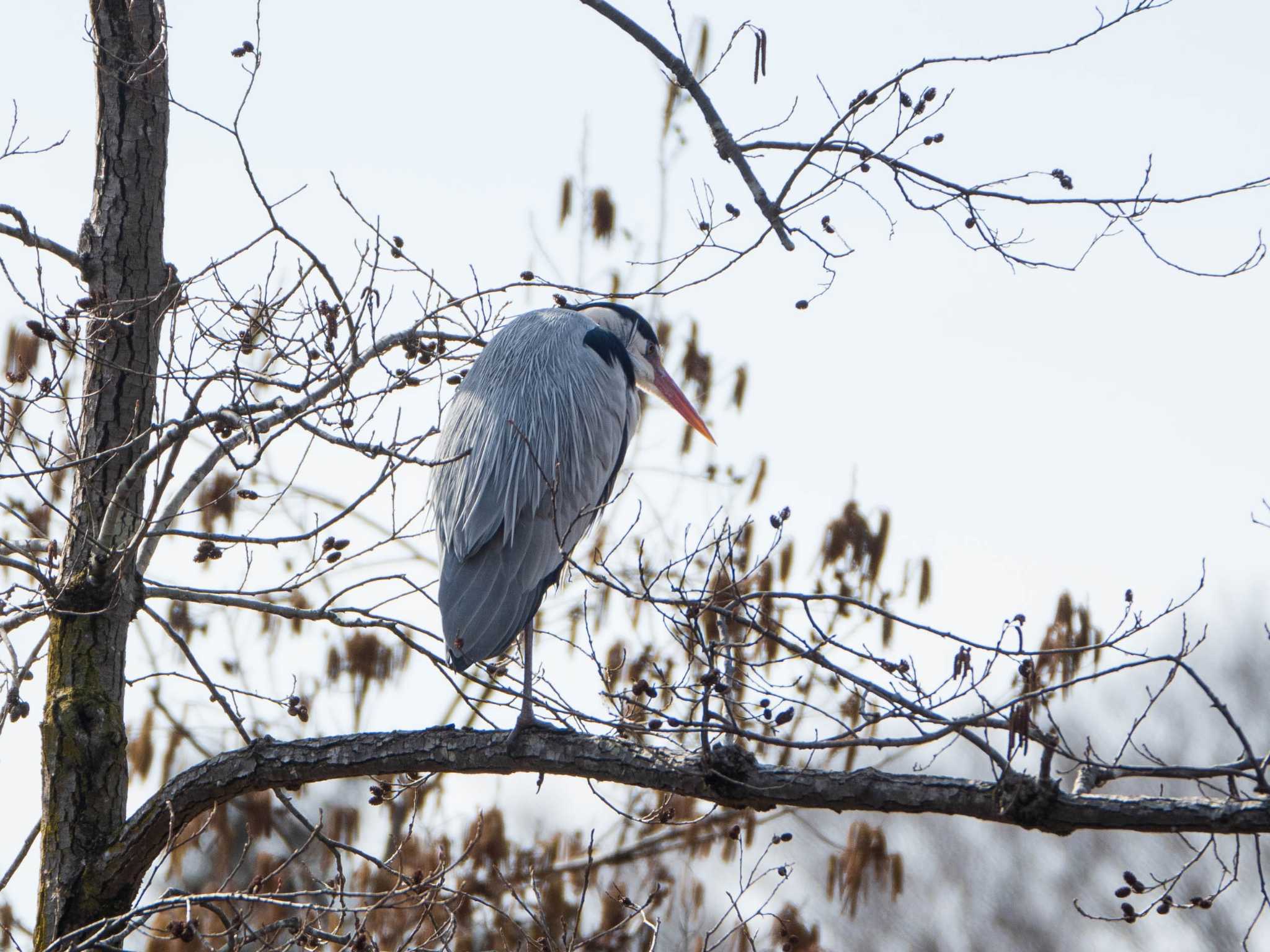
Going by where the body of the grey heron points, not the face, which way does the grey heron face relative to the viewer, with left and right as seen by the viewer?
facing away from the viewer and to the right of the viewer
